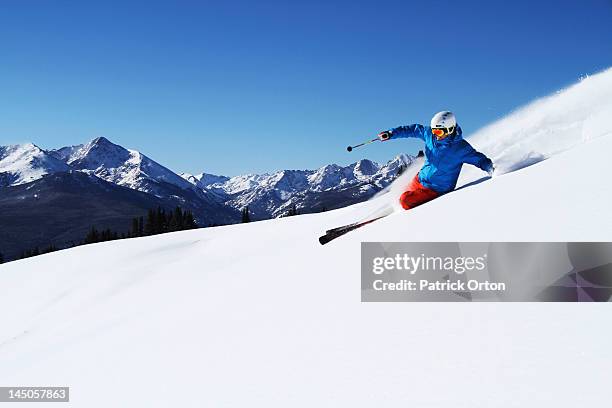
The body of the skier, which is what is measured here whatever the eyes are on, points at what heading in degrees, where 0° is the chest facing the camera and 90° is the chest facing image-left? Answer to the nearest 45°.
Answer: approximately 45°
